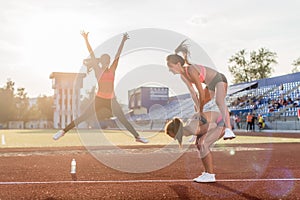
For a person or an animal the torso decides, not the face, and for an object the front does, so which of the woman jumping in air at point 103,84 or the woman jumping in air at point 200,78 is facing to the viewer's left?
the woman jumping in air at point 200,78

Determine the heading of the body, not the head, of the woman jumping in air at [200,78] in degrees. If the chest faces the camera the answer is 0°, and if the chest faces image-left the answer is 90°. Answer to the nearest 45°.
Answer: approximately 90°

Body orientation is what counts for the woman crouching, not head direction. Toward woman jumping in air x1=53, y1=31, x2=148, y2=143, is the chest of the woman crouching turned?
yes

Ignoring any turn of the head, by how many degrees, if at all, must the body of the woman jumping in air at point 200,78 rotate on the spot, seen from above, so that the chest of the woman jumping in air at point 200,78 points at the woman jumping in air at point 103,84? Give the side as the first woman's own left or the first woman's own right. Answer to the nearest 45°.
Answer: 0° — they already face them

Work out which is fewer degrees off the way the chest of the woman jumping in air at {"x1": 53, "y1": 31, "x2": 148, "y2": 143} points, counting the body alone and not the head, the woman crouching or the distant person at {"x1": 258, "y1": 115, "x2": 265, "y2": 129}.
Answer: the woman crouching

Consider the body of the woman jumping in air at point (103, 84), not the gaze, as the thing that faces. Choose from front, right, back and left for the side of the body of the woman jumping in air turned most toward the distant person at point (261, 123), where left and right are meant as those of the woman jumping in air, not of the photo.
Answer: back

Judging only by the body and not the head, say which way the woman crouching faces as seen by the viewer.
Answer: to the viewer's left
